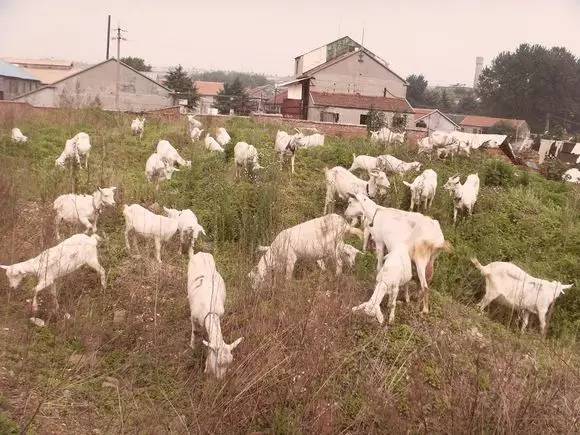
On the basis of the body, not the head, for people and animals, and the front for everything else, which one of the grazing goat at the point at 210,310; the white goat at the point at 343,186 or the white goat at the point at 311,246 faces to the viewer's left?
the white goat at the point at 311,246

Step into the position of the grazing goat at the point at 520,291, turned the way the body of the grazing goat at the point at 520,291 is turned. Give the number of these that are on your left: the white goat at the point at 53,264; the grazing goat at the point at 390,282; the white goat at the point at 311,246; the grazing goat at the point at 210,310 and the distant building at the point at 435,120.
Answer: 1

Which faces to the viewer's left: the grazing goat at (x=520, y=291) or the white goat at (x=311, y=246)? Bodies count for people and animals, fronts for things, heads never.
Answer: the white goat

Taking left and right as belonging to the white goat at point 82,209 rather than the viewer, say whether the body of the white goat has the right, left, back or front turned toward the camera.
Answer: right

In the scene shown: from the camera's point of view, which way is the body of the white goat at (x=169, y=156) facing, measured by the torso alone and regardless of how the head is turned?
to the viewer's right

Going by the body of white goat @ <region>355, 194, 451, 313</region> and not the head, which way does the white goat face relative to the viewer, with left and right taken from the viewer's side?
facing away from the viewer and to the left of the viewer

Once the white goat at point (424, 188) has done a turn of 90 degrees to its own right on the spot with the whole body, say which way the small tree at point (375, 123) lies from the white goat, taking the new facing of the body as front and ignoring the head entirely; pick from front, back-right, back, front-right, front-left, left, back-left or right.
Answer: front-right

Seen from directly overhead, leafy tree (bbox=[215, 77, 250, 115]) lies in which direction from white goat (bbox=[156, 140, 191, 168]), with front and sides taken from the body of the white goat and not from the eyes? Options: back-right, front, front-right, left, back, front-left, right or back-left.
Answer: left

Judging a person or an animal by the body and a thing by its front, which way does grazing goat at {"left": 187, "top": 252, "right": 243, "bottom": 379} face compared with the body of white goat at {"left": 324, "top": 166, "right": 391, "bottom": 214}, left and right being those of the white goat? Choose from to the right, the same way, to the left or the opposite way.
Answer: to the right

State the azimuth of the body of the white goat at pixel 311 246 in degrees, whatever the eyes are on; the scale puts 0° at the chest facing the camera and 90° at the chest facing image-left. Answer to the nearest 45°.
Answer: approximately 90°

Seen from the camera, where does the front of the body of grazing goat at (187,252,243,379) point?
toward the camera
